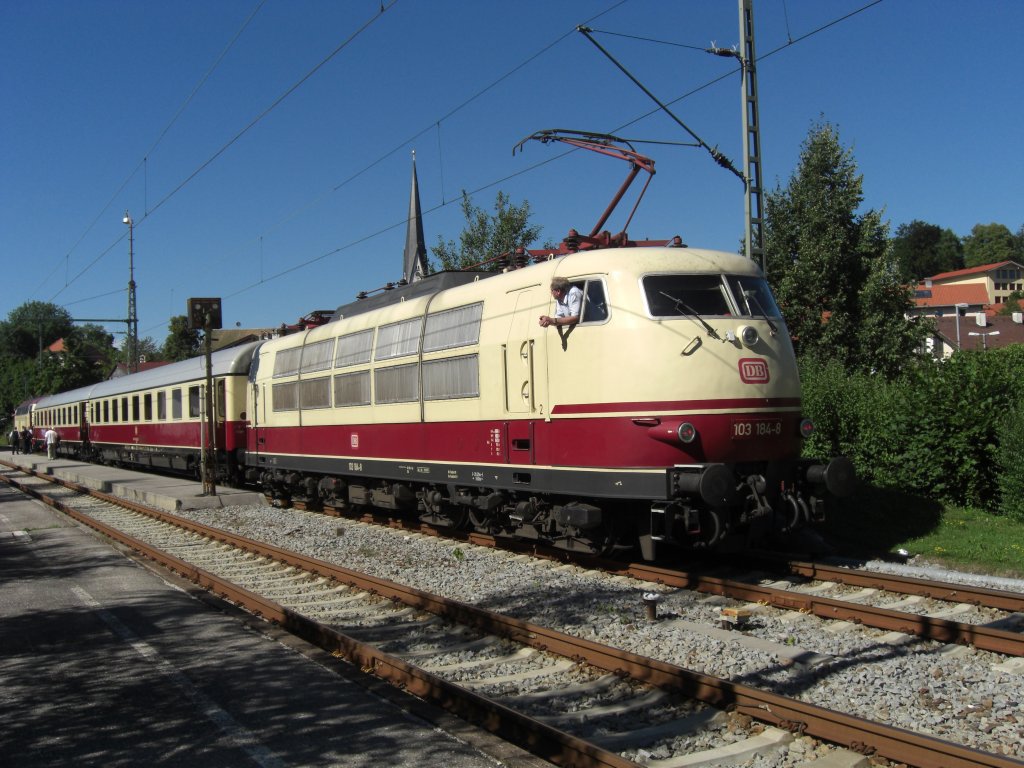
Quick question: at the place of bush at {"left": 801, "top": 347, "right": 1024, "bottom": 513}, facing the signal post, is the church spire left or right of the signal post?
right

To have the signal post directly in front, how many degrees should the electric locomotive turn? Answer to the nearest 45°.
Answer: approximately 180°

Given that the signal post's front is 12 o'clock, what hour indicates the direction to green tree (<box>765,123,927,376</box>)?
The green tree is roughly at 9 o'clock from the signal post.

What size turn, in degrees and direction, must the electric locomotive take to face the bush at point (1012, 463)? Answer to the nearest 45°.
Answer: approximately 90° to its left

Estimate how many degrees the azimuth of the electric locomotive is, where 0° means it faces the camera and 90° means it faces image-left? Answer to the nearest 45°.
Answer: approximately 315°

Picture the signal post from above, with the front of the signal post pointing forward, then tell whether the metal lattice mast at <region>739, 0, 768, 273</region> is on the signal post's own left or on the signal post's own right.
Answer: on the signal post's own left

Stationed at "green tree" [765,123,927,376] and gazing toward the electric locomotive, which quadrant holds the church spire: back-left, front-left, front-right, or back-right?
back-right

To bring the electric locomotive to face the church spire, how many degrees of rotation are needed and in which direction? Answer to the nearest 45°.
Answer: approximately 135° to its left
